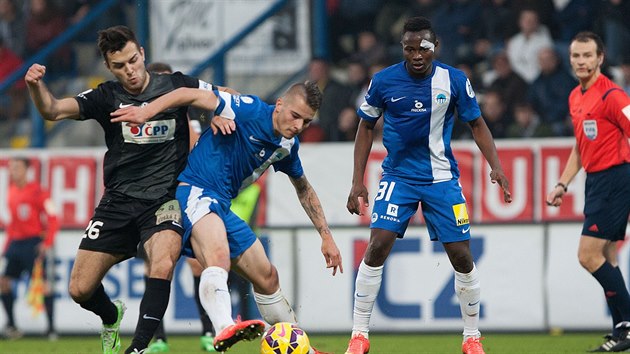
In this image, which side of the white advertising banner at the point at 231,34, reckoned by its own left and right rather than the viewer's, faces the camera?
front

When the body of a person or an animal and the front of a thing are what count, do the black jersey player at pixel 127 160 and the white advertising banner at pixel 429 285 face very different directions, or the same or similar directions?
same or similar directions

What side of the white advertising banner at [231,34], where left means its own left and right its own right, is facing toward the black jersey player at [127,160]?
front

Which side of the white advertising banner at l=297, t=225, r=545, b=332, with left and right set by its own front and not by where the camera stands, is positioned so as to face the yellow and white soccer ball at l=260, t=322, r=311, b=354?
front

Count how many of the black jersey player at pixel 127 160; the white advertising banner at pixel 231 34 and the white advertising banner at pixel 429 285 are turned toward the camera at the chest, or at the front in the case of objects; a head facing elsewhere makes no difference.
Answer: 3

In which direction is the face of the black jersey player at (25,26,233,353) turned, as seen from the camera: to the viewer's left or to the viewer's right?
to the viewer's right

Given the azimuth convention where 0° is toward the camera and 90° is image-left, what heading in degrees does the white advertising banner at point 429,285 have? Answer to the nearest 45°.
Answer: approximately 0°

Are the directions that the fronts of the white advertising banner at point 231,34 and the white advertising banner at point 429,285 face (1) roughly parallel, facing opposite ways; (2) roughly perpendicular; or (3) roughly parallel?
roughly parallel

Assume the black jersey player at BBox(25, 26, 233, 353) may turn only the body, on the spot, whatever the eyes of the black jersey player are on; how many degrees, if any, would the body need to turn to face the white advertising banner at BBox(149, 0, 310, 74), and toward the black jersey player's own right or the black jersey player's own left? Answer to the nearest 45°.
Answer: approximately 180°

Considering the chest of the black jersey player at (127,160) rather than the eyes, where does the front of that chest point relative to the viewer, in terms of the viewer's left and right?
facing the viewer

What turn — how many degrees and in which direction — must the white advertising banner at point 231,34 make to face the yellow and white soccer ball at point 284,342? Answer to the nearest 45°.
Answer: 0° — it already faces it
